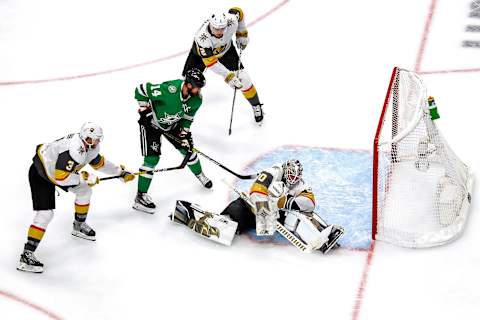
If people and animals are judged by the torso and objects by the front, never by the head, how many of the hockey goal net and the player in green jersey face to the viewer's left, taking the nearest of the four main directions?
1

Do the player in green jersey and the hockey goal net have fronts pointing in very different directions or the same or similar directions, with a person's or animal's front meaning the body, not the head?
very different directions

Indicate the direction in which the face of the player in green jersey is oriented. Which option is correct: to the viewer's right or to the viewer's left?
to the viewer's right

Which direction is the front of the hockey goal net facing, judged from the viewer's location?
facing to the left of the viewer

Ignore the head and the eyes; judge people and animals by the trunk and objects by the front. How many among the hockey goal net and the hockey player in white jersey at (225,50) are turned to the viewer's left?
1

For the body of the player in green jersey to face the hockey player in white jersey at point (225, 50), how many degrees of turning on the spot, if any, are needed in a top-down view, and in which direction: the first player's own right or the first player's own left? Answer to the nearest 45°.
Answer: approximately 90° to the first player's own left

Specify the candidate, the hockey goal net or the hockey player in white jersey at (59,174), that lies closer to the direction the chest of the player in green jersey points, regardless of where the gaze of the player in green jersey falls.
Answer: the hockey goal net

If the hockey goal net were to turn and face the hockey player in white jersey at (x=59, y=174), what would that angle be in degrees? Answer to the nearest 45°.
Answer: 0° — it already faces them

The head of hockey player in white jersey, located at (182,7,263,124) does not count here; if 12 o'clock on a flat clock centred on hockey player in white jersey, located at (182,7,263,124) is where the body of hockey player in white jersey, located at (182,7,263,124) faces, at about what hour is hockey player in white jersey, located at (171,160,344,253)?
hockey player in white jersey, located at (171,160,344,253) is roughly at 1 o'clock from hockey player in white jersey, located at (182,7,263,124).
